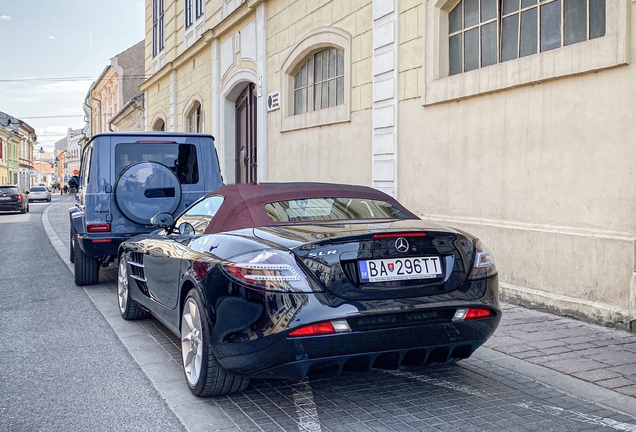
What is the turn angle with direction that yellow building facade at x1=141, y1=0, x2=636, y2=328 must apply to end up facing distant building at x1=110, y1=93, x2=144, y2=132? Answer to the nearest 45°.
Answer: approximately 90° to its right

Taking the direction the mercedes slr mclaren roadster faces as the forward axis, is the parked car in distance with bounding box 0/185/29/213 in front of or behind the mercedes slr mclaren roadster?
in front

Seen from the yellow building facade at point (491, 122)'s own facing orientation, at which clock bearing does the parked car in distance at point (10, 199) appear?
The parked car in distance is roughly at 3 o'clock from the yellow building facade.

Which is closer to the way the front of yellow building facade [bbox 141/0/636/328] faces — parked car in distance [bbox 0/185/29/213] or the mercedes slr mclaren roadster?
the mercedes slr mclaren roadster

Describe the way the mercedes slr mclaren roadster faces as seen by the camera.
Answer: facing away from the viewer and to the left of the viewer

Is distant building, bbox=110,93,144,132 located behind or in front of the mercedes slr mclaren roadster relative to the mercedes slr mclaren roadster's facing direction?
in front

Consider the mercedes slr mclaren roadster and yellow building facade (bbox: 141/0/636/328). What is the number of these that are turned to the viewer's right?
0

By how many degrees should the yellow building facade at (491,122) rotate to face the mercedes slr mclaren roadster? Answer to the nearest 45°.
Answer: approximately 45° to its left

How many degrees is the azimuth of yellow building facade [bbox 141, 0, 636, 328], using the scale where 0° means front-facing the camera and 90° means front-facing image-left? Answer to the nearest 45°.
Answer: approximately 45°

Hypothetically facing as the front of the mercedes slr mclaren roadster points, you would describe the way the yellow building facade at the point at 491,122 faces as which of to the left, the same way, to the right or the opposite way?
to the left

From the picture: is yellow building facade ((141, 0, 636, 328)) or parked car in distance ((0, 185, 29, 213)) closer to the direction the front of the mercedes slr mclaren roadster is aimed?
the parked car in distance
